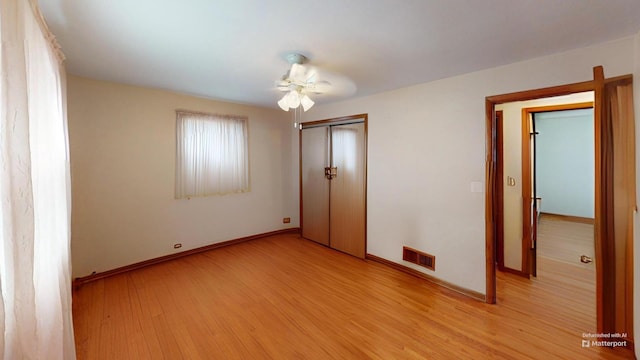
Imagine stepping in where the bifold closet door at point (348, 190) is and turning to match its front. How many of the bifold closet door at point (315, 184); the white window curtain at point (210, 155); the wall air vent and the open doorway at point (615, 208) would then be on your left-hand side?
2

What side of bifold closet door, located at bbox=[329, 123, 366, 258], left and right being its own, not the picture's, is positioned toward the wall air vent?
left

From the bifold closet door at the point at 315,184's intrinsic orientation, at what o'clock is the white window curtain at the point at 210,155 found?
The white window curtain is roughly at 1 o'clock from the bifold closet door.

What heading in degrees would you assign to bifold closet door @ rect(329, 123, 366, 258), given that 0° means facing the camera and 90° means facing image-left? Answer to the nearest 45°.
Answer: approximately 45°

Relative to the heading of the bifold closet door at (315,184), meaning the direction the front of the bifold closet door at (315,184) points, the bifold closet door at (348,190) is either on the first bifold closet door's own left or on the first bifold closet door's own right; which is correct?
on the first bifold closet door's own left

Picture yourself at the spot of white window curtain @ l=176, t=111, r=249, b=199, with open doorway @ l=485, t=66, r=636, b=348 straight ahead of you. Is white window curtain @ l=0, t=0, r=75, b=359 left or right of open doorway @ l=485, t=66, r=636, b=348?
right

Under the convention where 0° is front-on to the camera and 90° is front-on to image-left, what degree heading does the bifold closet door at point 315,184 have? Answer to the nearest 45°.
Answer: approximately 45°

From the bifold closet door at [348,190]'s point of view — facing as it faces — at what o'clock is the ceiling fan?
The ceiling fan is roughly at 11 o'clock from the bifold closet door.

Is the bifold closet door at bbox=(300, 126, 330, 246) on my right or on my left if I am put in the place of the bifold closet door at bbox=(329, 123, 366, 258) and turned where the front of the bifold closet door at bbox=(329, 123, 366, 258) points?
on my right

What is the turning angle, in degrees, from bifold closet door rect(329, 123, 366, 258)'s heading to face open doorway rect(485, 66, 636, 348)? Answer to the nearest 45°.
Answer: approximately 90° to its left

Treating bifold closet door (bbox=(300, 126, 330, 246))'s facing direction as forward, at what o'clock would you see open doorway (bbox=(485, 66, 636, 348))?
The open doorway is roughly at 9 o'clock from the bifold closet door.

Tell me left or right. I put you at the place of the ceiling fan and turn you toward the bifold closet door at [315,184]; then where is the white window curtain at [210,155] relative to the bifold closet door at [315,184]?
left
